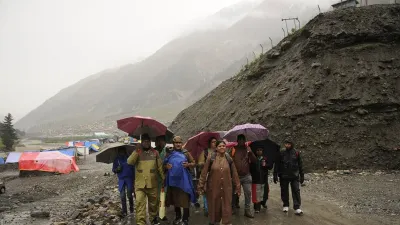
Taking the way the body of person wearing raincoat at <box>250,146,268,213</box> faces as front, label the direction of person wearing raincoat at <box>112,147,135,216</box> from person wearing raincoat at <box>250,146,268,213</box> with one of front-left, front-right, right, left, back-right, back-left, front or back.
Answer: right

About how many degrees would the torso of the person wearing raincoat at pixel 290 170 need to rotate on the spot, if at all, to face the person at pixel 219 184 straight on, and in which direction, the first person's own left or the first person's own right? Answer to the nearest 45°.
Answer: approximately 45° to the first person's own right

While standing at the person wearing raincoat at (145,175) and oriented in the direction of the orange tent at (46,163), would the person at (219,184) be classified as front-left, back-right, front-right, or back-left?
back-right

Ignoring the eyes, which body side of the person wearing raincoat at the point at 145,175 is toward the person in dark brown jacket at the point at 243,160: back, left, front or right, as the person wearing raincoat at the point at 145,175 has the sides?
left

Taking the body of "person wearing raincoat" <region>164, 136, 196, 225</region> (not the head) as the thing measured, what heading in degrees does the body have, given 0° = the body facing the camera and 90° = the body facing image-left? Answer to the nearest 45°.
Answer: approximately 0°

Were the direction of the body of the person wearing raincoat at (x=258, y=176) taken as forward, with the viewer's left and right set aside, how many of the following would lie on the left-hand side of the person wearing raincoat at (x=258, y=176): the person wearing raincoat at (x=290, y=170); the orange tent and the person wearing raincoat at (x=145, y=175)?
1

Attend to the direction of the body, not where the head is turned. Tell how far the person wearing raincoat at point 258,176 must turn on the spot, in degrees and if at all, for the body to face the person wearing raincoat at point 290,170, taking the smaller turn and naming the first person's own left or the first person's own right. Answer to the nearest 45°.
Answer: approximately 90° to the first person's own left
